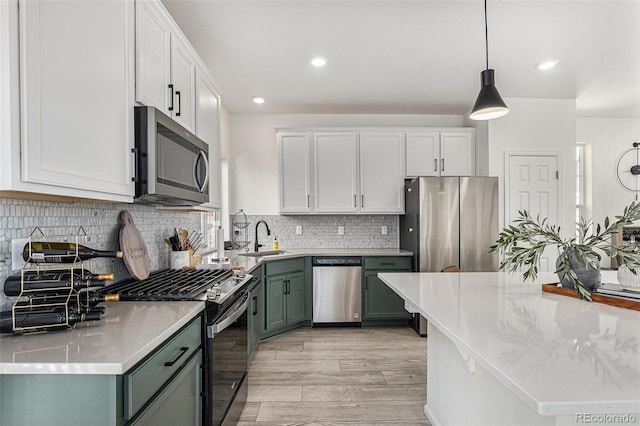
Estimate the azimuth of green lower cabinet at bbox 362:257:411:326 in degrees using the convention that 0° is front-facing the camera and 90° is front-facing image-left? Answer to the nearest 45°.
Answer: approximately 0°

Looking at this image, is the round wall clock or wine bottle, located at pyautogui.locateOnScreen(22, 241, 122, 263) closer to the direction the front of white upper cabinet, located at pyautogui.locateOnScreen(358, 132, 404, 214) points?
the wine bottle

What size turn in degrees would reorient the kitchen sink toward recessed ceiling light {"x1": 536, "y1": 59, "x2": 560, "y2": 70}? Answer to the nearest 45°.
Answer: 0° — it already faces it

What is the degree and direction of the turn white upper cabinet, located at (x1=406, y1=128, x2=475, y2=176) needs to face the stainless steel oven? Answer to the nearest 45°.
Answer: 0° — it already faces it

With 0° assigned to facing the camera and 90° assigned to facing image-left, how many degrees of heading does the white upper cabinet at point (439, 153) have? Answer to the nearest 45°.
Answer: approximately 0°

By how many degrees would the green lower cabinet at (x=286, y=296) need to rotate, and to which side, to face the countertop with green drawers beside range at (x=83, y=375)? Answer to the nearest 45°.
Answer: approximately 45° to its right

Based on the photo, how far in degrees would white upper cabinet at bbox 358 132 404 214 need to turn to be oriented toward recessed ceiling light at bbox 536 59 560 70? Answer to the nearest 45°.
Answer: approximately 45° to its left

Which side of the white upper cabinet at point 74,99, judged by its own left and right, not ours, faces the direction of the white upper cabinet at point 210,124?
left
